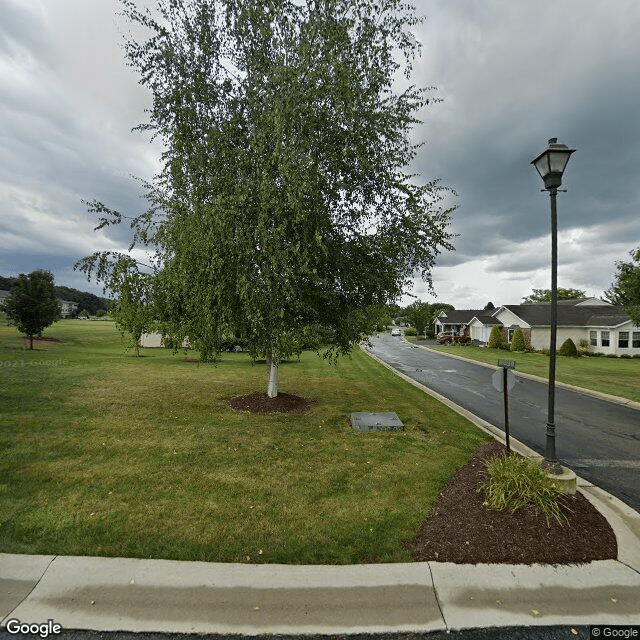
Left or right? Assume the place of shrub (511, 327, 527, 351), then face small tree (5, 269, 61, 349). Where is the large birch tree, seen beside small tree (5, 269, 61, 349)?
left

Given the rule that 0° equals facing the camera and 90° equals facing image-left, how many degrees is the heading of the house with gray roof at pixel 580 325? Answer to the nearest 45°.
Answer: approximately 45°

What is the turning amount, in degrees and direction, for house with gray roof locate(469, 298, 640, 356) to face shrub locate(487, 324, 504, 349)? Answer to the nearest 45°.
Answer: approximately 45° to its right

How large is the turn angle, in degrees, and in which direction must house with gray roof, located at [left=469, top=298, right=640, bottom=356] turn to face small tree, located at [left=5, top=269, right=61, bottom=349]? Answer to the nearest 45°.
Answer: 0° — it already faces it

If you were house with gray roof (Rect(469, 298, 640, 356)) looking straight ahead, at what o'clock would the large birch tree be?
The large birch tree is roughly at 11 o'clock from the house with gray roof.

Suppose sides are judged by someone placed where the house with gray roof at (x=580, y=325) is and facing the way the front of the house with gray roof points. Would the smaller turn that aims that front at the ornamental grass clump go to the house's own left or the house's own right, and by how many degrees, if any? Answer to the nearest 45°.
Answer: approximately 45° to the house's own left
